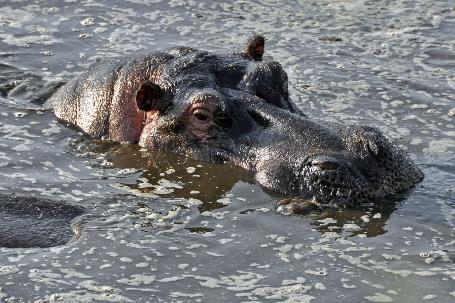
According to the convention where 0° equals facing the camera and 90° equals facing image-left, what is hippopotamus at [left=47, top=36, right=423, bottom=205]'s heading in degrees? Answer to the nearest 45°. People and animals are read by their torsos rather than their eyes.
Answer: approximately 315°
